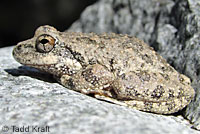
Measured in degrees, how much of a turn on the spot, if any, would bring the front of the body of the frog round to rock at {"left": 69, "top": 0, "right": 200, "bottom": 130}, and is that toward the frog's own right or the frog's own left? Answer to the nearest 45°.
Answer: approximately 135° to the frog's own right

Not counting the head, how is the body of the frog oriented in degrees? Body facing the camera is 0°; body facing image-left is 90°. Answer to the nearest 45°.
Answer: approximately 90°
